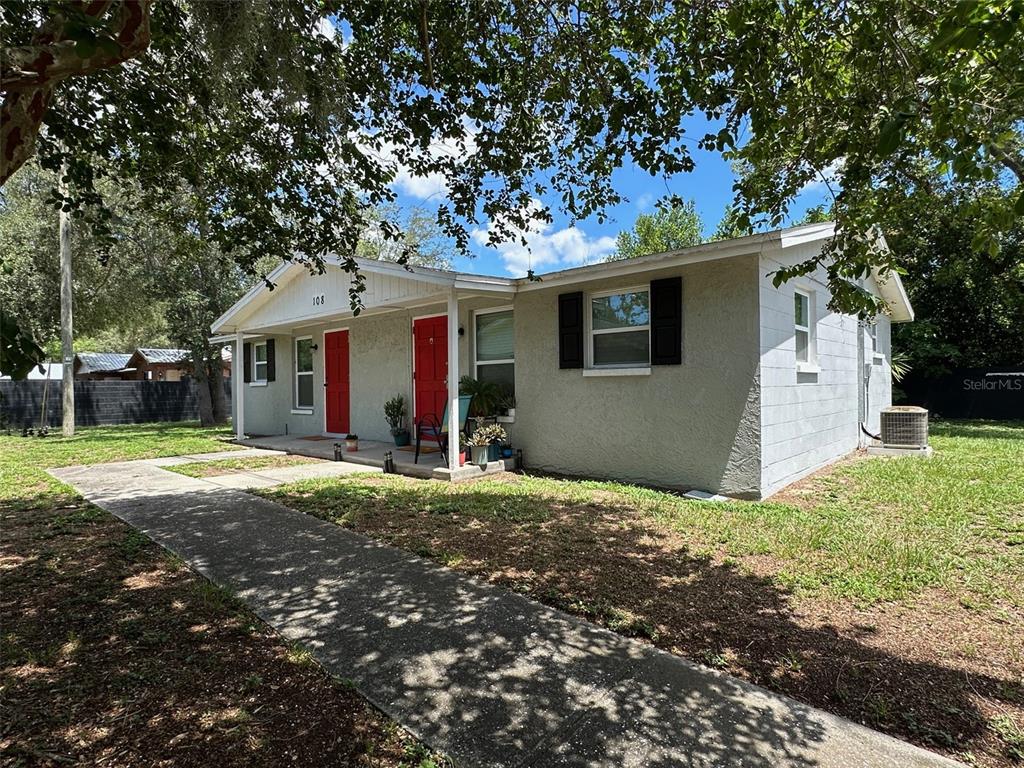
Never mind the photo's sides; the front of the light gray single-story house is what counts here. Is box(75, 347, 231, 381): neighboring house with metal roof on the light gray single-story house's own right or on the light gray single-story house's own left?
on the light gray single-story house's own right

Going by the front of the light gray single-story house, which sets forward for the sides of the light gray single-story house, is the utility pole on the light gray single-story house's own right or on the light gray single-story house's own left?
on the light gray single-story house's own right

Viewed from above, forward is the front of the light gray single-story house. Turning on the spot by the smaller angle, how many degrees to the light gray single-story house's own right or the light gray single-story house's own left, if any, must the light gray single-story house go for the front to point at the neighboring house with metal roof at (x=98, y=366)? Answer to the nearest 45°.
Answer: approximately 90° to the light gray single-story house's own right

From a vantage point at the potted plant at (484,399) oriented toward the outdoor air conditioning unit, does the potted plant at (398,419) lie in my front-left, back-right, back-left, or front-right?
back-left

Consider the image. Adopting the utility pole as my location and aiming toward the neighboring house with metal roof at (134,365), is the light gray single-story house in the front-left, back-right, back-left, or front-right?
back-right

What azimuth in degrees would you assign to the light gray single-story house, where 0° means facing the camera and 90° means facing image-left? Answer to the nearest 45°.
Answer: approximately 45°

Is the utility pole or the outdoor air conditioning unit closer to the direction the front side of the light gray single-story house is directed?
the utility pole

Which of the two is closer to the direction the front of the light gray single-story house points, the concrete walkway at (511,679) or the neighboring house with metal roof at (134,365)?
the concrete walkway

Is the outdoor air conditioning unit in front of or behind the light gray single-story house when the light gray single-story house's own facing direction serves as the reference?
behind

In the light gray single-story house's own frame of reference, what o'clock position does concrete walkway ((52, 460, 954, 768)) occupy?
The concrete walkway is roughly at 11 o'clock from the light gray single-story house.
